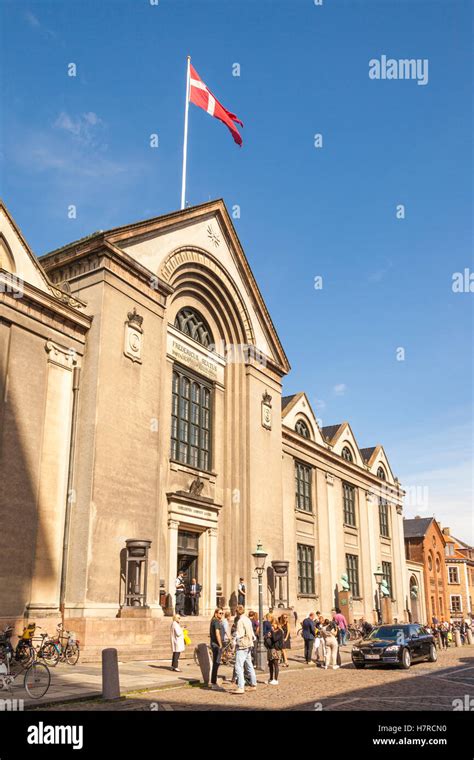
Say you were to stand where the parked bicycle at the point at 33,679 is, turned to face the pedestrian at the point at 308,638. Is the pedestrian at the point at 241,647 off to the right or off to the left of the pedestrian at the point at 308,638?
right

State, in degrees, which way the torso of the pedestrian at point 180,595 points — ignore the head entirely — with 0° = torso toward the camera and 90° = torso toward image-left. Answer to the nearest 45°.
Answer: approximately 315°

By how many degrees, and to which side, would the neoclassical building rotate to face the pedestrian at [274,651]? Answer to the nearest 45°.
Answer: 0° — it already faces them

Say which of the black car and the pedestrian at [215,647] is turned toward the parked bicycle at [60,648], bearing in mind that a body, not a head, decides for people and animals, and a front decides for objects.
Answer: the black car

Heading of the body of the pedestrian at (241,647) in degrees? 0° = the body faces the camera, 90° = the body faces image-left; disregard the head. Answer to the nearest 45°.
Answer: approximately 45°

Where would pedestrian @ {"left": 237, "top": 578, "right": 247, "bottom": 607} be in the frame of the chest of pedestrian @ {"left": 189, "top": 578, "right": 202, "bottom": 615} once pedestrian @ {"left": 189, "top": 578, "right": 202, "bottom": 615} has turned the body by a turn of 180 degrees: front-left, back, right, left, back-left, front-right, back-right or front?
front-right

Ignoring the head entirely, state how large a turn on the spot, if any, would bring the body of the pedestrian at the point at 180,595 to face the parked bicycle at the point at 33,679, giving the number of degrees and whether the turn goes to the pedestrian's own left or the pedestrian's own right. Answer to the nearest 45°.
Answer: approximately 45° to the pedestrian's own right
